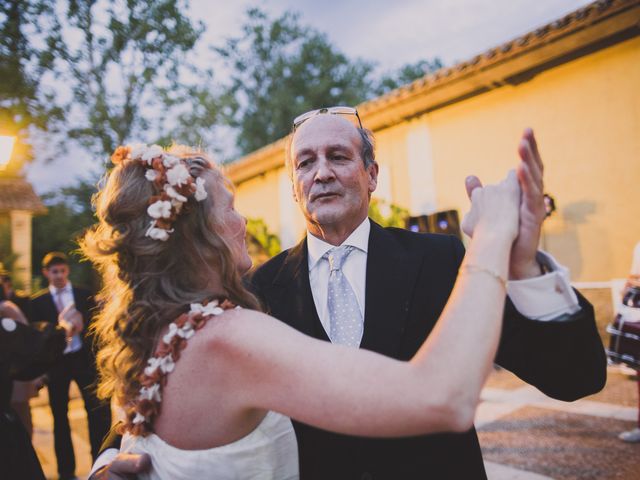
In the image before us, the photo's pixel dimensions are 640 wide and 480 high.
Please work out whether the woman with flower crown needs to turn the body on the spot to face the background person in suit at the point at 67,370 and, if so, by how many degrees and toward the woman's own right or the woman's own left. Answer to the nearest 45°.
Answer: approximately 90° to the woman's own left

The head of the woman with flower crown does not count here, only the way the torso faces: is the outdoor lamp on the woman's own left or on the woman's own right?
on the woman's own left

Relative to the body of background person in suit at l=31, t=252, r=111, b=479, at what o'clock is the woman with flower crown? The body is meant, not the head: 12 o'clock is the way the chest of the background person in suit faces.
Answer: The woman with flower crown is roughly at 12 o'clock from the background person in suit.

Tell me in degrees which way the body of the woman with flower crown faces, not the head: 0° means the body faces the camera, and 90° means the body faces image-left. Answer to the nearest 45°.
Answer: approximately 225°

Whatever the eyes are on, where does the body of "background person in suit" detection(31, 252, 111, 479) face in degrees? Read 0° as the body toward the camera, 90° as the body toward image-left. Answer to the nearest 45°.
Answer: approximately 0°

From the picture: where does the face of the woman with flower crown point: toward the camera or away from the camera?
away from the camera

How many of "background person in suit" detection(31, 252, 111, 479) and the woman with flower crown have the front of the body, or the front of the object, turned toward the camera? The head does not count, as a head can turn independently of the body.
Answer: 1
